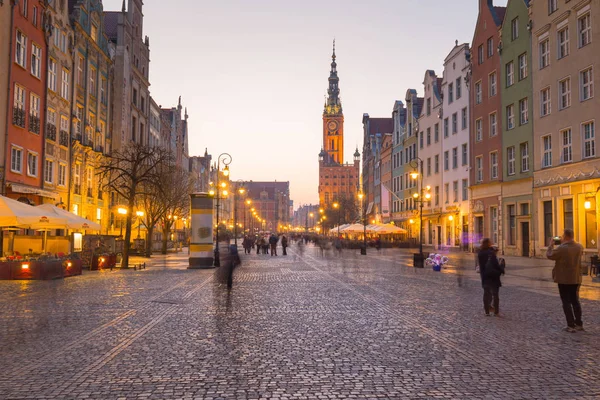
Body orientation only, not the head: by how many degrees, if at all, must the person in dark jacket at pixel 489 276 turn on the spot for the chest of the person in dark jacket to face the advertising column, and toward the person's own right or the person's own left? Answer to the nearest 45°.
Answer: approximately 45° to the person's own left

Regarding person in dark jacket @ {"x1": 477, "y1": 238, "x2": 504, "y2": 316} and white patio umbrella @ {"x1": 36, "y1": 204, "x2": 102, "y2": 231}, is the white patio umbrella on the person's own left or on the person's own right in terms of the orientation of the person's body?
on the person's own left

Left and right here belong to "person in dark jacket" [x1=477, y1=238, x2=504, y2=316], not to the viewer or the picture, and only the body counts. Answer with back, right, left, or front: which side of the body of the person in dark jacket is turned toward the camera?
back
